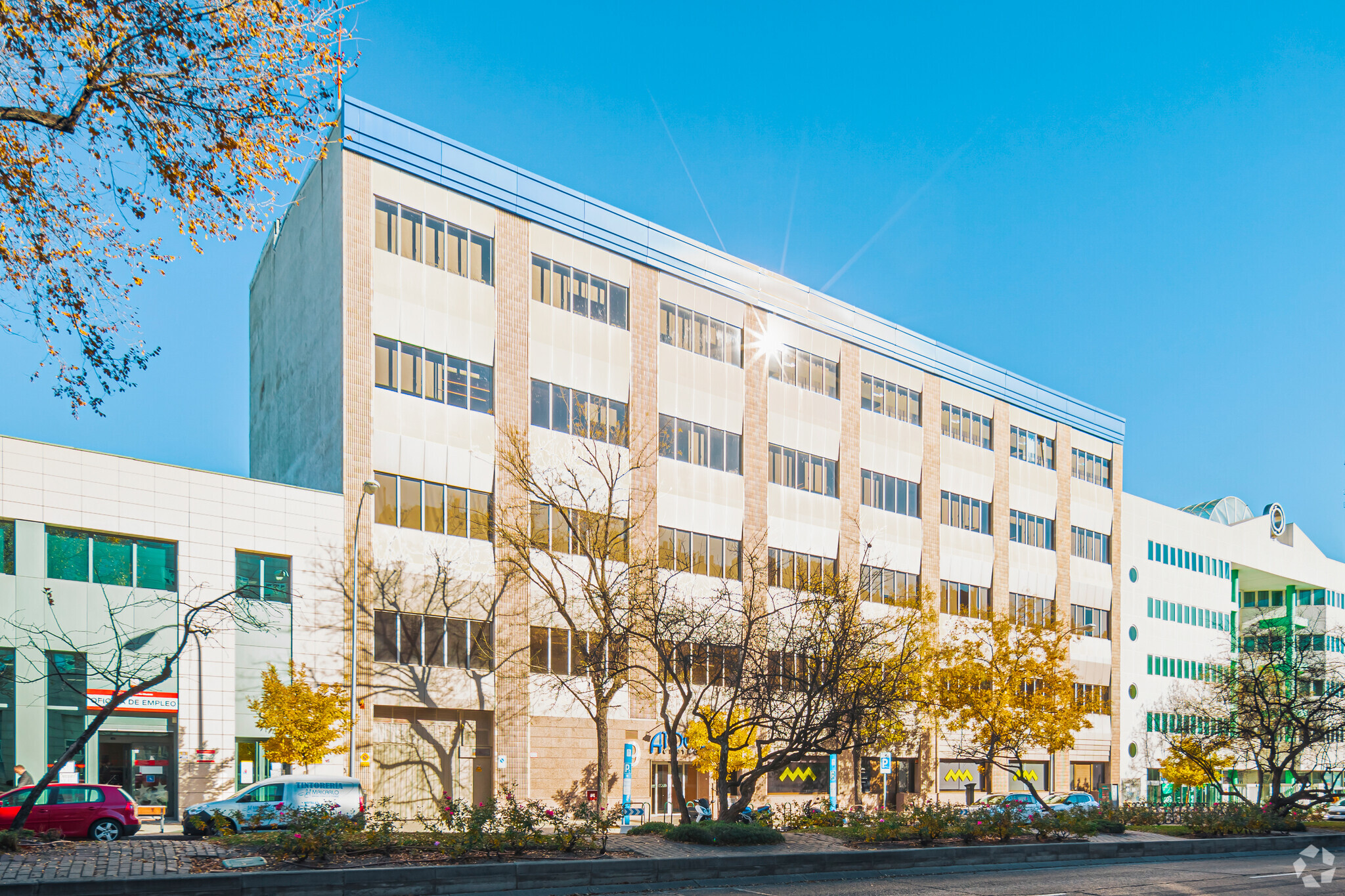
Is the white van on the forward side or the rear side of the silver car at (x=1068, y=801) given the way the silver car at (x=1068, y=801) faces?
on the forward side

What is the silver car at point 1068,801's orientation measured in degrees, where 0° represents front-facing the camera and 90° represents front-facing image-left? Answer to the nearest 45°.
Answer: approximately 45°

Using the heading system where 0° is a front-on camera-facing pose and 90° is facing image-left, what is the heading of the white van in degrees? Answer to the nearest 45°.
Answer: approximately 90°

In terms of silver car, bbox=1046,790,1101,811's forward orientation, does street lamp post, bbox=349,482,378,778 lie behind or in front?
in front
